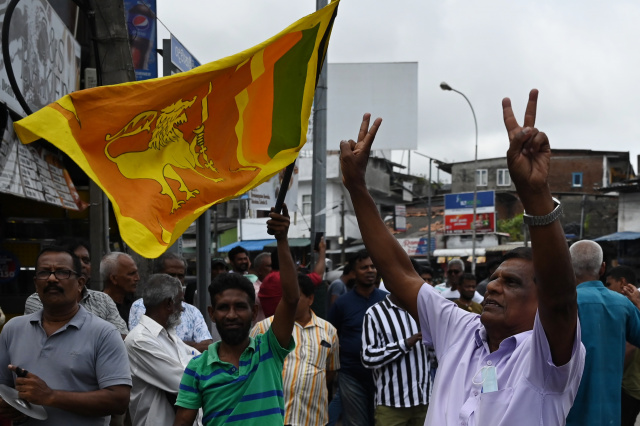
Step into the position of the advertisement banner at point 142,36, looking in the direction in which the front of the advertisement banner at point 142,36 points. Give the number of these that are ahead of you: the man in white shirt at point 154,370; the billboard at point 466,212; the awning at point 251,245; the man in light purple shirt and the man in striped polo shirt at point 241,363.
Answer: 3

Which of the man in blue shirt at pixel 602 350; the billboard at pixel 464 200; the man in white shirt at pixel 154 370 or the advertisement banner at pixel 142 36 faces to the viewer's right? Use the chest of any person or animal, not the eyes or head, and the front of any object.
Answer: the man in white shirt

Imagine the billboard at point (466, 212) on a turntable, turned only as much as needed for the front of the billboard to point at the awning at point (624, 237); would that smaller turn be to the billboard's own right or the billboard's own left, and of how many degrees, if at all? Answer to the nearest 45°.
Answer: approximately 45° to the billboard's own left

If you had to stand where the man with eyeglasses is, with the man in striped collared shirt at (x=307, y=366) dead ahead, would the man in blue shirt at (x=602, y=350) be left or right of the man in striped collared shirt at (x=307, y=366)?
right

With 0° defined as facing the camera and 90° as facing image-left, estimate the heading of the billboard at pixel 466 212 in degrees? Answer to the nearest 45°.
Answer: approximately 0°

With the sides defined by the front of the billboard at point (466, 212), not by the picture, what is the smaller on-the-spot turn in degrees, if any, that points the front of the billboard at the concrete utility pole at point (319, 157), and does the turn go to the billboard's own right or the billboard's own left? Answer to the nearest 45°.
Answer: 0° — it already faces it
